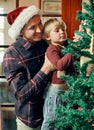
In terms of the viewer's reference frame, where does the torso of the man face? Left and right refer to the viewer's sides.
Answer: facing the viewer and to the right of the viewer

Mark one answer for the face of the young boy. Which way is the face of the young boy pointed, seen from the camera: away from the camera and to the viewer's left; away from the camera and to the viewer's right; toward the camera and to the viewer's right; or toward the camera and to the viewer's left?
toward the camera and to the viewer's right
